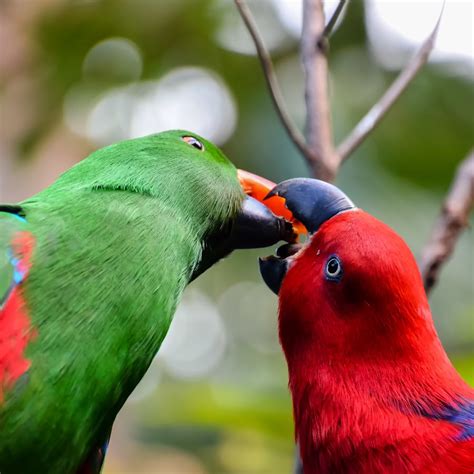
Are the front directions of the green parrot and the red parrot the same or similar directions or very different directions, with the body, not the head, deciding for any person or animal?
very different directions

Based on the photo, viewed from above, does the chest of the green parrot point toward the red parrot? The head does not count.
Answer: yes

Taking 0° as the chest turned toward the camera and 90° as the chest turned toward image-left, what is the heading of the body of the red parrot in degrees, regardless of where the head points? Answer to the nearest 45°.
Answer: approximately 90°

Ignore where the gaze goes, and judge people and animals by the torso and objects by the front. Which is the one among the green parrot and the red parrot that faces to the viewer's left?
the red parrot

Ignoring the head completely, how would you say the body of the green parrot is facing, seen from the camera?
to the viewer's right

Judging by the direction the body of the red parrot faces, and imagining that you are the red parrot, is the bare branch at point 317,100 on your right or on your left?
on your right

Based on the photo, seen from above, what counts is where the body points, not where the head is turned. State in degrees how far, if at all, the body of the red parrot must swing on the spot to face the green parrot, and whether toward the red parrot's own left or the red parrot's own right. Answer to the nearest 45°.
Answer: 0° — it already faces it
